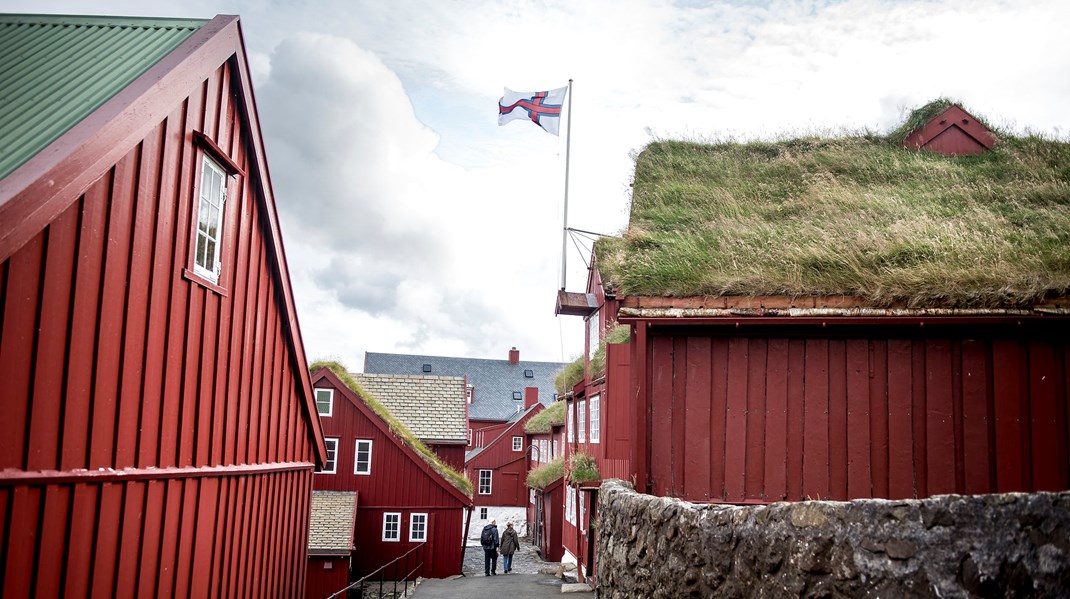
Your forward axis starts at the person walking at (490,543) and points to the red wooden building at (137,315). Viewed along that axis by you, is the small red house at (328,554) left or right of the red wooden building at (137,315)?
right

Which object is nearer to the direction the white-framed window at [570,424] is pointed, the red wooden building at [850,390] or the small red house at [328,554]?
the small red house

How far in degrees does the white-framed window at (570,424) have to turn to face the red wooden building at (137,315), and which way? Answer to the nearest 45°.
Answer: approximately 90° to its left

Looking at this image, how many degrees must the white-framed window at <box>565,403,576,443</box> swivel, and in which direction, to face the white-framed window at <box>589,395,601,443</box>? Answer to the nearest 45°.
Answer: approximately 90° to its left

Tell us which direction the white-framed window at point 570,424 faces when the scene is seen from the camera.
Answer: facing to the left of the viewer

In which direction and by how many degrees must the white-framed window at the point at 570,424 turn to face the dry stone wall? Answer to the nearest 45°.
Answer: approximately 90° to its left

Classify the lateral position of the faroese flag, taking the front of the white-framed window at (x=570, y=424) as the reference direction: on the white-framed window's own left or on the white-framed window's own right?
on the white-framed window's own left

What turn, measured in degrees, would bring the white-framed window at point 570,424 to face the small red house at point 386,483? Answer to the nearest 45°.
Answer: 0° — it already faces it
